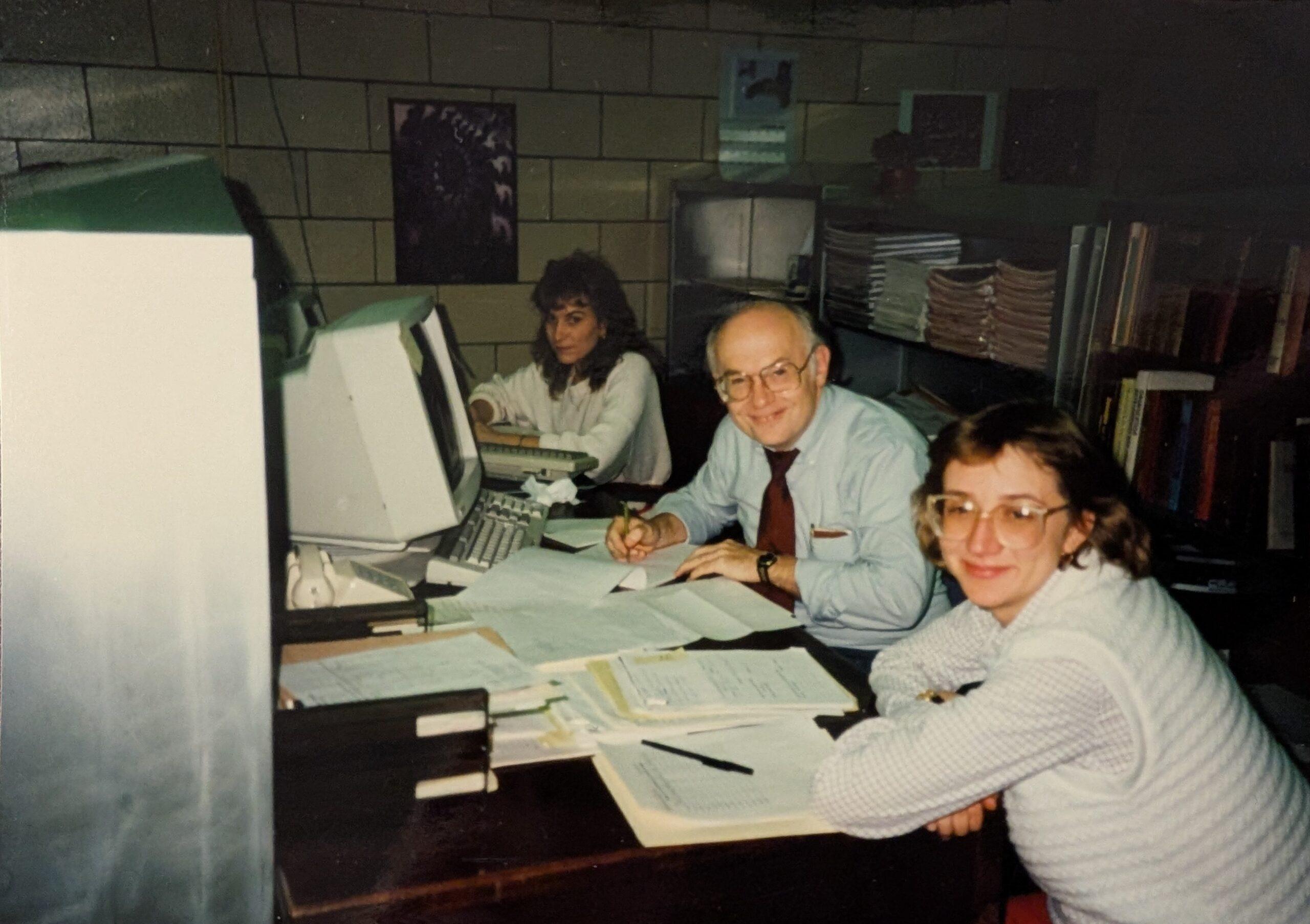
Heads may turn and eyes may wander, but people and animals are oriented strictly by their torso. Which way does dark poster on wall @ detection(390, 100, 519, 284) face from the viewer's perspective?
toward the camera

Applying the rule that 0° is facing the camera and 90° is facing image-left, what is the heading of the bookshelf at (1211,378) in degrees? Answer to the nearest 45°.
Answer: approximately 45°

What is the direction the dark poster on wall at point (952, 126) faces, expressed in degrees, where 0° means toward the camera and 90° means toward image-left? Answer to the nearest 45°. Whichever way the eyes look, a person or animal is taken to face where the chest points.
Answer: approximately 0°

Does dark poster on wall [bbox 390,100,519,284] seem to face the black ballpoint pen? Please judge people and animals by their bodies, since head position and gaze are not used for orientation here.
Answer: yes

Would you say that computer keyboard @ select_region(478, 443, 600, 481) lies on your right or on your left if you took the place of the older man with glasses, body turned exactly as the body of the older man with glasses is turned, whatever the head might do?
on your right

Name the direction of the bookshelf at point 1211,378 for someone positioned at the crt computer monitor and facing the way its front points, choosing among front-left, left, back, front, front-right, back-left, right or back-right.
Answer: front

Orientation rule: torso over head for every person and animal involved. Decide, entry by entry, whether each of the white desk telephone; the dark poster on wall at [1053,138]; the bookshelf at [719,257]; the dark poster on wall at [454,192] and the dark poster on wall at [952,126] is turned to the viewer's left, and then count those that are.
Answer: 0

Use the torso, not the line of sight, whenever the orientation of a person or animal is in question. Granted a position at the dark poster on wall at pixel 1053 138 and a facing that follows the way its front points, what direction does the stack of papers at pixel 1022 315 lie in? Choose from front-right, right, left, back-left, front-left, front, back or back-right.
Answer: front

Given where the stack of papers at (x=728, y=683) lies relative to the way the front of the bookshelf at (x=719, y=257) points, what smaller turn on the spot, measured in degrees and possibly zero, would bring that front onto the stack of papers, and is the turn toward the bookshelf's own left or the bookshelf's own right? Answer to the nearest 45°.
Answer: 0° — it already faces it

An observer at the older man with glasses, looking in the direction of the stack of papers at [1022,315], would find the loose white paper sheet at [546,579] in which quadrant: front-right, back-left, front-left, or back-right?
back-left

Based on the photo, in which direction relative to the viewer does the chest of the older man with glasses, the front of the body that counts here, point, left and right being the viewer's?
facing the viewer and to the left of the viewer

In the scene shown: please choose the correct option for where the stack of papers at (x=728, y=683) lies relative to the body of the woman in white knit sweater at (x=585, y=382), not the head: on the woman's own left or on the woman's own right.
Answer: on the woman's own left

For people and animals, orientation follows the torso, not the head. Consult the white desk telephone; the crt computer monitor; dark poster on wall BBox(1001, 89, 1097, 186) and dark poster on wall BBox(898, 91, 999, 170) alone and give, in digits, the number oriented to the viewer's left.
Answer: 0

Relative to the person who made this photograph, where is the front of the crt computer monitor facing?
facing to the right of the viewer
